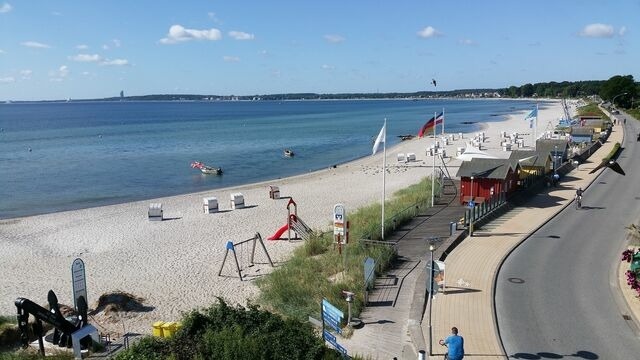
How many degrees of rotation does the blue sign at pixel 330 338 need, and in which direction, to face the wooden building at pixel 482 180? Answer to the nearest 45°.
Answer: approximately 180°

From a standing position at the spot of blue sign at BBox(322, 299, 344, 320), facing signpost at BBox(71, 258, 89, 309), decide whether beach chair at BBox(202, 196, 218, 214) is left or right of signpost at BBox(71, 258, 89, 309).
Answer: right

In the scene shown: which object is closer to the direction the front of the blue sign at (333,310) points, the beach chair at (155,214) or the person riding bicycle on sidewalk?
the person riding bicycle on sidewalk

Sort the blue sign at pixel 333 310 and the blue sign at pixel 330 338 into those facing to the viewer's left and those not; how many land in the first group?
0
